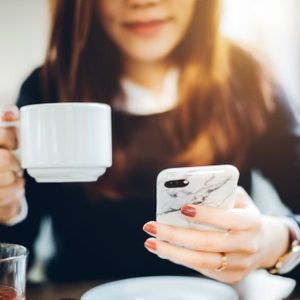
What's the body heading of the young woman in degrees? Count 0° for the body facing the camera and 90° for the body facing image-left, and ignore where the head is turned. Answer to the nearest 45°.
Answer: approximately 0°
